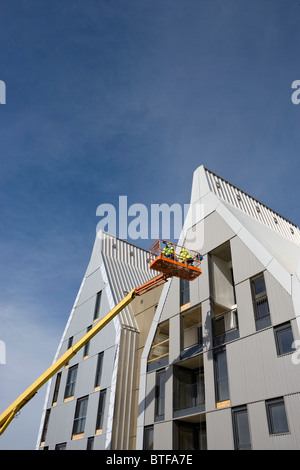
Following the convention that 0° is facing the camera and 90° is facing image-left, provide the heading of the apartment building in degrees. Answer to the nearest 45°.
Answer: approximately 45°
